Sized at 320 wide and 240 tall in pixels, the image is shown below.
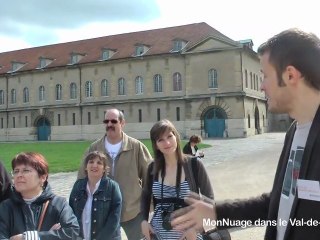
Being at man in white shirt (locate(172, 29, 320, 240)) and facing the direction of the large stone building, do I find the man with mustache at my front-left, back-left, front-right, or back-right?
front-left

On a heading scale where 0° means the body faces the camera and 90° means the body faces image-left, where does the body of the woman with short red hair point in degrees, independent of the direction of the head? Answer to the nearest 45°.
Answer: approximately 45°

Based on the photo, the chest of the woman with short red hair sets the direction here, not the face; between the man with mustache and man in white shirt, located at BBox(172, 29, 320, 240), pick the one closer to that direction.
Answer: the man in white shirt

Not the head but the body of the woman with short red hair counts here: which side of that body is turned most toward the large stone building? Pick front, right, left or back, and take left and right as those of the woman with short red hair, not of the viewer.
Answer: back

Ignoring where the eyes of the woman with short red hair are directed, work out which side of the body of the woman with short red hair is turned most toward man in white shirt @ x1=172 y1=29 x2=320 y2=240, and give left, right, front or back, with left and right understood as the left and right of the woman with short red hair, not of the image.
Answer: left

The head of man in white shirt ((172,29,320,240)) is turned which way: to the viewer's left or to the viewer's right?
to the viewer's left

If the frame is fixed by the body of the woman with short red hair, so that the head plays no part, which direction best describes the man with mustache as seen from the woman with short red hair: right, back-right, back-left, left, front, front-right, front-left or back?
back

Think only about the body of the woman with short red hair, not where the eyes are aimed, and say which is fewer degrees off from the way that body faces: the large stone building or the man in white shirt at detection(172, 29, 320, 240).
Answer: the man in white shirt
